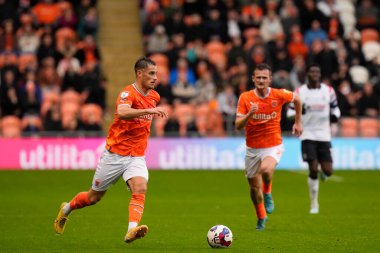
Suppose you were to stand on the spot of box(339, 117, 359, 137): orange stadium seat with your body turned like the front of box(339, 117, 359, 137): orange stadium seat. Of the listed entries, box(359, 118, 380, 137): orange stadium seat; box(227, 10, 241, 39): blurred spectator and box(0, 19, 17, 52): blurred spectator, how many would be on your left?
1

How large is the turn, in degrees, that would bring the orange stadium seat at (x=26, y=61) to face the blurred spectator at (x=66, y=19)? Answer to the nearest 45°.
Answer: approximately 135° to its left

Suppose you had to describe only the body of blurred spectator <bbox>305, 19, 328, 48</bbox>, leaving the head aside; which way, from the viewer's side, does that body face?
toward the camera

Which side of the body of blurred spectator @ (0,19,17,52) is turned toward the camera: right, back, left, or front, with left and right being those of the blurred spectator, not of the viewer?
front

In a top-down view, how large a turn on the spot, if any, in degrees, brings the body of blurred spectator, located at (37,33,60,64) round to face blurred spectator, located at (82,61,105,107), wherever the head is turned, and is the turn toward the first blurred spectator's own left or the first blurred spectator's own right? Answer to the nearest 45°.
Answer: approximately 45° to the first blurred spectator's own left

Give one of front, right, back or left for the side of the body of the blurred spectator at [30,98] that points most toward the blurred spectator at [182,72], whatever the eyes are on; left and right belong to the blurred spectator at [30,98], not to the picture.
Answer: left

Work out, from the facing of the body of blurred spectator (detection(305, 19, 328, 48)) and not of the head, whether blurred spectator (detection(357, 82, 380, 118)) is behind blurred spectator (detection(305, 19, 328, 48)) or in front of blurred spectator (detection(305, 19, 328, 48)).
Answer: in front

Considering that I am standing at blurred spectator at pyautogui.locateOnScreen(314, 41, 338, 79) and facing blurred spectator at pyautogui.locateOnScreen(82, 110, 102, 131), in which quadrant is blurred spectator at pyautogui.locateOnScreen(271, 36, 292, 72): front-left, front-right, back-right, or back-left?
front-right

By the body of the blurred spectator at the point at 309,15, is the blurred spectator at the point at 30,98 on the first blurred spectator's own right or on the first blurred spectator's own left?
on the first blurred spectator's own right

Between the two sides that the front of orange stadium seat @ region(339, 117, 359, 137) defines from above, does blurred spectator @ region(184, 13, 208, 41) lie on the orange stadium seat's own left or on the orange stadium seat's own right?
on the orange stadium seat's own right

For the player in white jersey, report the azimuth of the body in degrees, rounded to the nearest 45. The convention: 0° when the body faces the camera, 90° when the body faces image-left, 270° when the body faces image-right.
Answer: approximately 0°

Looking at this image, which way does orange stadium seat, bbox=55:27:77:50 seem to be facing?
toward the camera
